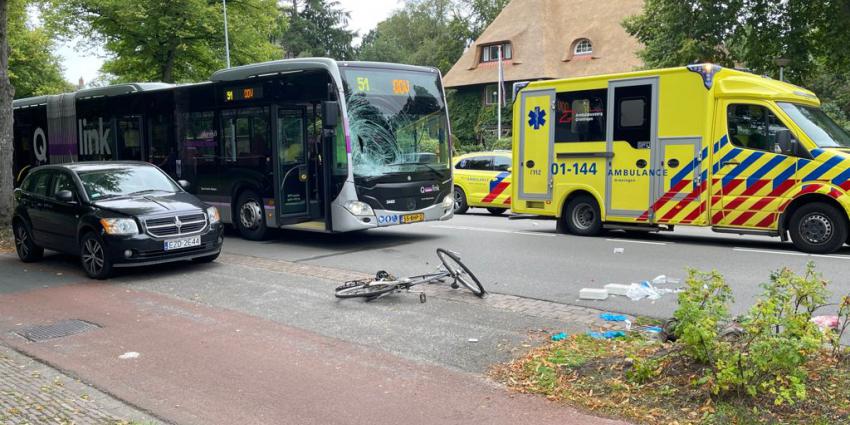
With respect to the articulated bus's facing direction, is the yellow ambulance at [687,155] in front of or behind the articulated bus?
in front

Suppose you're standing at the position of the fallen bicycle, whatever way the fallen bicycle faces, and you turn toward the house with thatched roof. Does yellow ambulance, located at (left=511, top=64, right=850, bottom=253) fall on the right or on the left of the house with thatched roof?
right

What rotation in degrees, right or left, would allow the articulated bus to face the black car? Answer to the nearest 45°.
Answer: approximately 90° to its right

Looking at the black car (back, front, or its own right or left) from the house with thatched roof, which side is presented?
left

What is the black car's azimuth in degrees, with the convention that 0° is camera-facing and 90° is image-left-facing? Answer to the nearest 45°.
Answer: approximately 315°

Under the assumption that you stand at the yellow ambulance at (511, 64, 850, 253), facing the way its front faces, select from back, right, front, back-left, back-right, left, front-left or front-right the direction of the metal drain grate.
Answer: right

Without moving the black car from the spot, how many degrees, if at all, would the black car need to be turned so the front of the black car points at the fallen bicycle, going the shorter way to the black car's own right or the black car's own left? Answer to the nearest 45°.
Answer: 0° — it already faces it

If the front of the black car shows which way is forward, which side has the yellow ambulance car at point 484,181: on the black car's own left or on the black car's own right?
on the black car's own left

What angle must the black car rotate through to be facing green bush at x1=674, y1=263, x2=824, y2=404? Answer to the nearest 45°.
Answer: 0° — it already faces it

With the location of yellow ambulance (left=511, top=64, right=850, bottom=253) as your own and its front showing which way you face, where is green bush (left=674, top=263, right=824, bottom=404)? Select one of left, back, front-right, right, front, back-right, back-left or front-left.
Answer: front-right

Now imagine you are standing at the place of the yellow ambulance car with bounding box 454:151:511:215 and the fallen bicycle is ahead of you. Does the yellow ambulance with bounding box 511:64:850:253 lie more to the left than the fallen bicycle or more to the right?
left

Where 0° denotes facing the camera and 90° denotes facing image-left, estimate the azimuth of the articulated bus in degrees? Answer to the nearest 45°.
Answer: approximately 315°

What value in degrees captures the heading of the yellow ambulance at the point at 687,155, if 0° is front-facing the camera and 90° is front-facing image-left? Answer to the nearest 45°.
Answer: approximately 315°

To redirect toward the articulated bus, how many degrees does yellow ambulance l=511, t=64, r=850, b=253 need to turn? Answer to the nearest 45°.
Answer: approximately 135° to its right

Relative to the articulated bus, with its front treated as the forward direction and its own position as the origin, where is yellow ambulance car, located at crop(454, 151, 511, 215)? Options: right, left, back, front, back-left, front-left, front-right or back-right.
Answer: left
